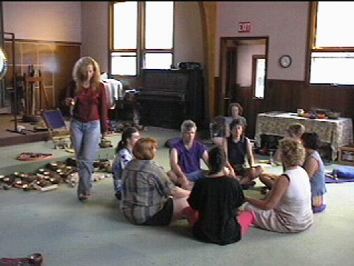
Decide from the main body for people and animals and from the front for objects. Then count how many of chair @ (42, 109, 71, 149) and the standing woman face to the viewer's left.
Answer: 0

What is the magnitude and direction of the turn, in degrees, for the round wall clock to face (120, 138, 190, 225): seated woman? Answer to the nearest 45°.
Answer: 0° — it already faces them

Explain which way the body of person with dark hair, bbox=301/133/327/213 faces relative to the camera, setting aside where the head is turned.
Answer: to the viewer's left

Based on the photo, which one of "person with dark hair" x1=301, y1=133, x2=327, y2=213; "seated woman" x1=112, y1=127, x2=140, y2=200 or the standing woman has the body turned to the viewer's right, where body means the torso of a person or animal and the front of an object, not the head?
the seated woman

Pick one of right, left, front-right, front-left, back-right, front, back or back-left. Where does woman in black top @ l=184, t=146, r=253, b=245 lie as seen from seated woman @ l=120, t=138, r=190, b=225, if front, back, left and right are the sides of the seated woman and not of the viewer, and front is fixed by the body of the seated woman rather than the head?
right

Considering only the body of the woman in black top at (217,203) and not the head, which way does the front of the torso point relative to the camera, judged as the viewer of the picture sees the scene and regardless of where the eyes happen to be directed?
away from the camera

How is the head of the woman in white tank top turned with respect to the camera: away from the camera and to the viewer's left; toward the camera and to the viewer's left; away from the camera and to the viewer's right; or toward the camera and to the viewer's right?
away from the camera and to the viewer's left

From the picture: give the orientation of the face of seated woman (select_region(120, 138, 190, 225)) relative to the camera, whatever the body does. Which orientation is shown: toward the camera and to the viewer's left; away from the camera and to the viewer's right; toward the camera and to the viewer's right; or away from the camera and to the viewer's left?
away from the camera and to the viewer's right

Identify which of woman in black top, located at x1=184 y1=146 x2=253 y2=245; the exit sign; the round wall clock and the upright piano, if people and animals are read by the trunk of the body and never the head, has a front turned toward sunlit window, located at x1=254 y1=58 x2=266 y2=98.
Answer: the woman in black top

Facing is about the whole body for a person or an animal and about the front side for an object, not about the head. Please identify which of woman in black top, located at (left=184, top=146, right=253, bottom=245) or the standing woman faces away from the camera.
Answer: the woman in black top

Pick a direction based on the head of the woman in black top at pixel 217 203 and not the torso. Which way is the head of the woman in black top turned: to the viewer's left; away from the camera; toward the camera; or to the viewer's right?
away from the camera

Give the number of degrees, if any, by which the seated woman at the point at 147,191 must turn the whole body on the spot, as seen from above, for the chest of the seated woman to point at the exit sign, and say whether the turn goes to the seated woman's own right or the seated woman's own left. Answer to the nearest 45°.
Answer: approximately 45° to the seated woman's own left

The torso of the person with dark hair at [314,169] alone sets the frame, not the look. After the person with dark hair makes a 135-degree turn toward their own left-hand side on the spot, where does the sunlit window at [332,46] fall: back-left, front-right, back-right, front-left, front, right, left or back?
back-left

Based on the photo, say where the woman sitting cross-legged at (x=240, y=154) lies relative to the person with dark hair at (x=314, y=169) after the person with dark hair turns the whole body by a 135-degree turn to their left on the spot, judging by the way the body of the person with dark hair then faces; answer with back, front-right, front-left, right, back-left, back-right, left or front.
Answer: back

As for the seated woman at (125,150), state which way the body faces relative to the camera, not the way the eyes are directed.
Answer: to the viewer's right

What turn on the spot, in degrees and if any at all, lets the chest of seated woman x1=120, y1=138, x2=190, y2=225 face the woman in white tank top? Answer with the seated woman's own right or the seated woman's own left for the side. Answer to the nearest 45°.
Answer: approximately 45° to the seated woman's own right

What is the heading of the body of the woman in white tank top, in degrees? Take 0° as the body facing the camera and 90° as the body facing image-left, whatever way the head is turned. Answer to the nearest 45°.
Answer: approximately 135°

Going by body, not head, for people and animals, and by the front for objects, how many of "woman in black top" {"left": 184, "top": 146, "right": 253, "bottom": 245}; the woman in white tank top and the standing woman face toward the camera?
1
